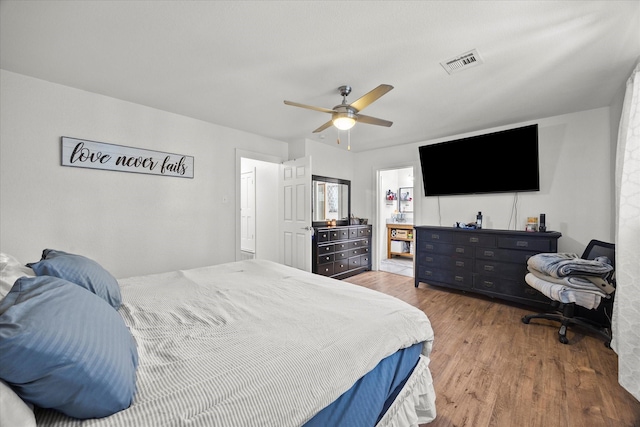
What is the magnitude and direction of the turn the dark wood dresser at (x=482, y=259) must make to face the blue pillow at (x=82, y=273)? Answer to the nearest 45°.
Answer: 0° — it already faces it

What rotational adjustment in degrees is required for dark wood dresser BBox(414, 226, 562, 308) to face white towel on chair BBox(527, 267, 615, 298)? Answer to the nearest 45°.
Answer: approximately 90° to its left

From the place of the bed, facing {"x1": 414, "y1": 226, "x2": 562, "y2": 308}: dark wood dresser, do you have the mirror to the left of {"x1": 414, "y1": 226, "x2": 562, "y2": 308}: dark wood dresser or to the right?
left

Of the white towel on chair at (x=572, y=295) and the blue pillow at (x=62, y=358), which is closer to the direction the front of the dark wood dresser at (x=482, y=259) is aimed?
the blue pillow

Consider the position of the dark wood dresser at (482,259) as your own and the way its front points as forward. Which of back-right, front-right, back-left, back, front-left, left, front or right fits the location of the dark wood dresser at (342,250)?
front-right

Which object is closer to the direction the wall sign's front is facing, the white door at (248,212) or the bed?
the bed

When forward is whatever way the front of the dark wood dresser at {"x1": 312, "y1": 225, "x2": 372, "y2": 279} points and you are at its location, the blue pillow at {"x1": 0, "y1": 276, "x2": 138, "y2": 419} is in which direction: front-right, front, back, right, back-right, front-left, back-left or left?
front-right

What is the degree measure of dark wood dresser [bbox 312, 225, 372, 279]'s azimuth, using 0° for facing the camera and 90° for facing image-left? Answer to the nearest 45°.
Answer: approximately 315°

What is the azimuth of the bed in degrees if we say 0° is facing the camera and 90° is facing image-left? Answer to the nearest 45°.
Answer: approximately 225°

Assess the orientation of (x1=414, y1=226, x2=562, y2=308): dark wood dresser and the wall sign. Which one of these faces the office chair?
the wall sign

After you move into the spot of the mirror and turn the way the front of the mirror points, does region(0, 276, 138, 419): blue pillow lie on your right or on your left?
on your right
